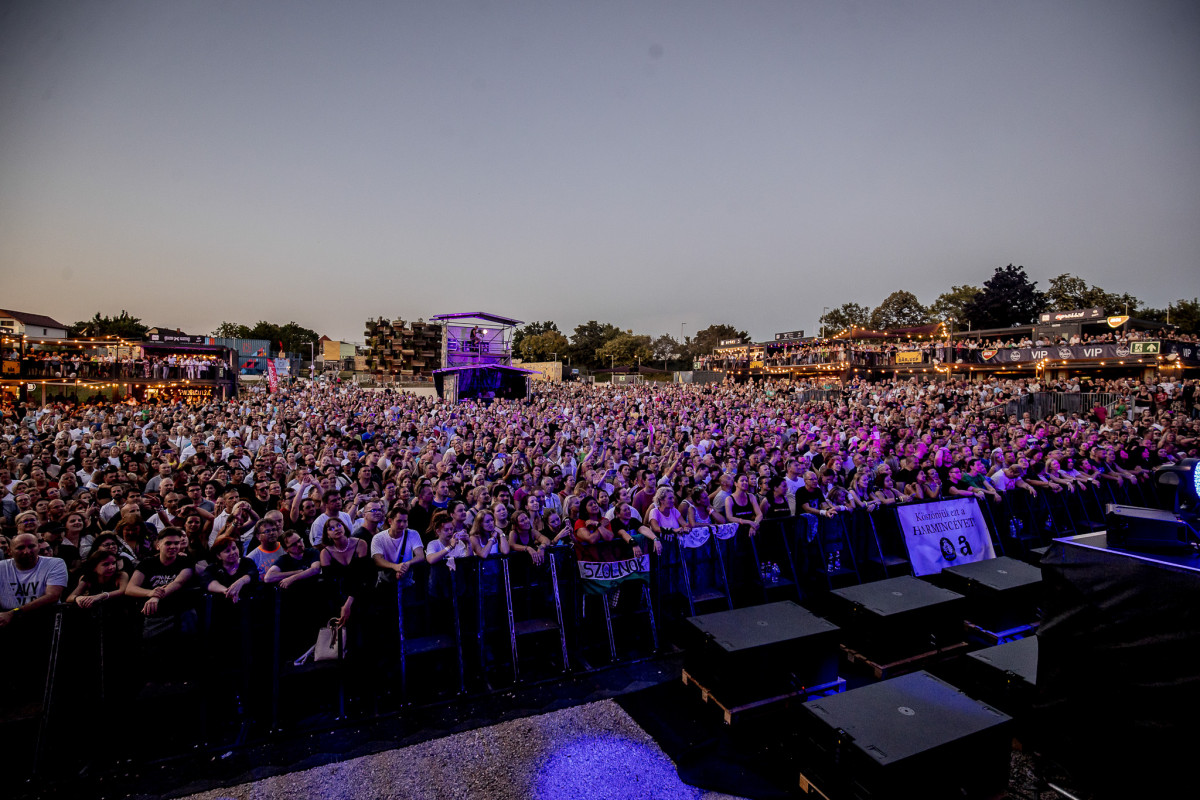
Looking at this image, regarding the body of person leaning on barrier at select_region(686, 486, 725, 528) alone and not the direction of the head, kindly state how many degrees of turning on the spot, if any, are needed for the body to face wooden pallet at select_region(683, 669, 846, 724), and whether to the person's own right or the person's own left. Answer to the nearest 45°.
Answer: approximately 45° to the person's own right

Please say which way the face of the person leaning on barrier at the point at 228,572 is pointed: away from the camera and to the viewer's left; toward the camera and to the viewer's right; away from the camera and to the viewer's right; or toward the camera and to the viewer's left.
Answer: toward the camera and to the viewer's right

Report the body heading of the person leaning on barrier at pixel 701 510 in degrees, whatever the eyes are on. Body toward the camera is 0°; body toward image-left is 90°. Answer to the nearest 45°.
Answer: approximately 315°

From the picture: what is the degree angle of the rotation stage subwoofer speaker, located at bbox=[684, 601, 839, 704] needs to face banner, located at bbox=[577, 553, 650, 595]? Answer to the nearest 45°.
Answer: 0° — it already faces it

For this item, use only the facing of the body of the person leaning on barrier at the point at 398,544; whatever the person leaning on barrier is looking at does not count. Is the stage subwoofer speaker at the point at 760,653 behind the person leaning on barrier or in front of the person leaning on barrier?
in front

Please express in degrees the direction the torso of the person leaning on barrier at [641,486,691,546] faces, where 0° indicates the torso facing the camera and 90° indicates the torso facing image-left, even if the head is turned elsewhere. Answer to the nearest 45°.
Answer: approximately 315°

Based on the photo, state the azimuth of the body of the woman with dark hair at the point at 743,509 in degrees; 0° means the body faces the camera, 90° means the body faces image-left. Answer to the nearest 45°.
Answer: approximately 315°

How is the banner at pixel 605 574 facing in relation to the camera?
toward the camera

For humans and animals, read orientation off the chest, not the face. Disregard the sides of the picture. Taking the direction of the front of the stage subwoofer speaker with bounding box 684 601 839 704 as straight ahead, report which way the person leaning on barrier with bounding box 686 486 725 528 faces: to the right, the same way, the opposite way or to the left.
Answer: the opposite way

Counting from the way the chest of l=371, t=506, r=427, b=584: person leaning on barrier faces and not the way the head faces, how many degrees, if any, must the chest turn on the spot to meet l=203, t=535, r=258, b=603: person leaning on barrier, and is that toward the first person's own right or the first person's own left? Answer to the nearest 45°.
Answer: approximately 135° to the first person's own right

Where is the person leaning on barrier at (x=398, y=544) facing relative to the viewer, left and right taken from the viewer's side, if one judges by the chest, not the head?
facing the viewer and to the right of the viewer

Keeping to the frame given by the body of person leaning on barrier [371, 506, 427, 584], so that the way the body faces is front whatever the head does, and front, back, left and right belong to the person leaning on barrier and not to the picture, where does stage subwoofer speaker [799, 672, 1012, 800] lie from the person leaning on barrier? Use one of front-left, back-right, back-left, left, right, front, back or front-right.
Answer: front
